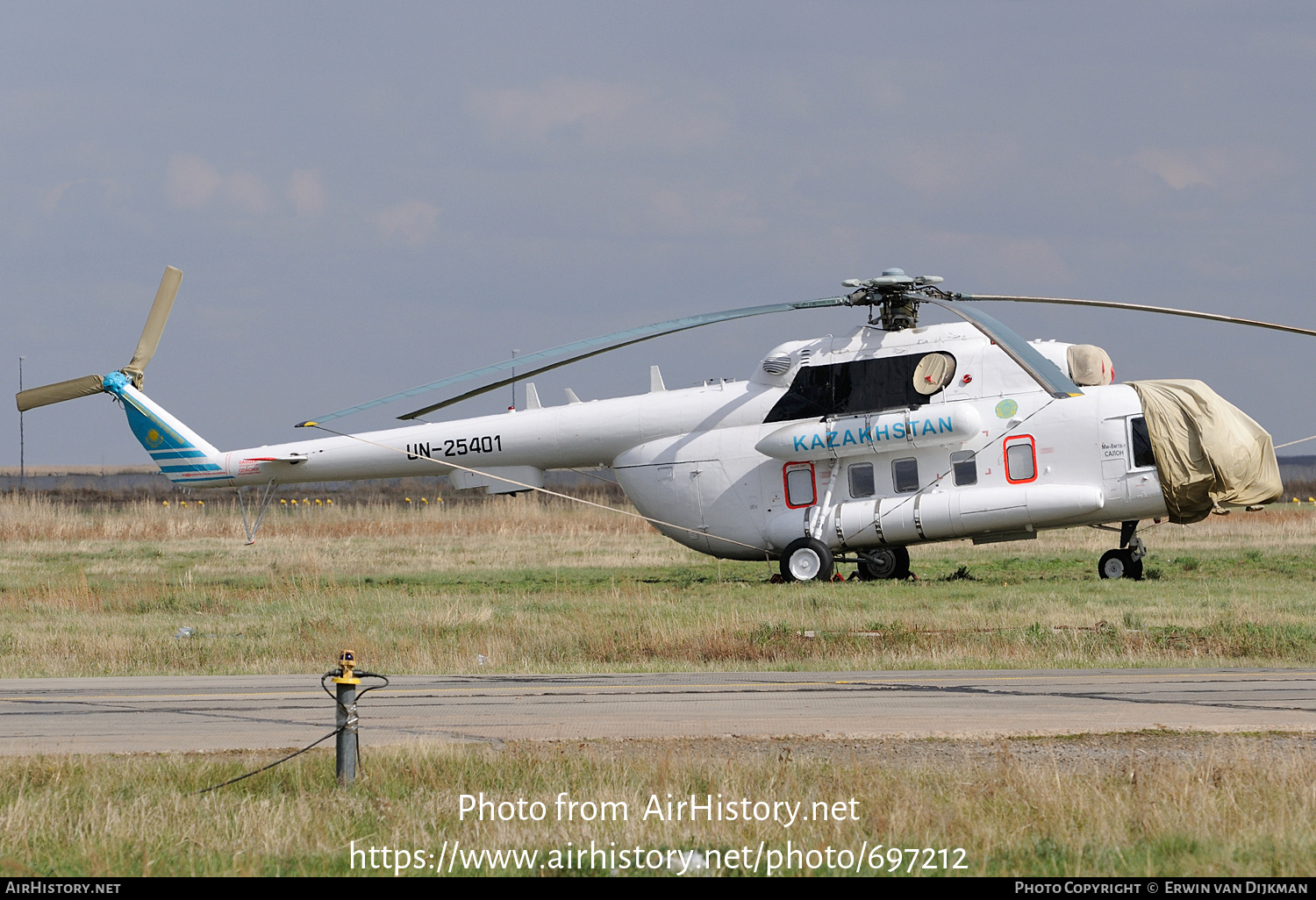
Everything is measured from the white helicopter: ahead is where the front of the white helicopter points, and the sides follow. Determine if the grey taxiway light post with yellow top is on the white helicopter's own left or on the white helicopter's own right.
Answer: on the white helicopter's own right

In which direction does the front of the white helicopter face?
to the viewer's right
